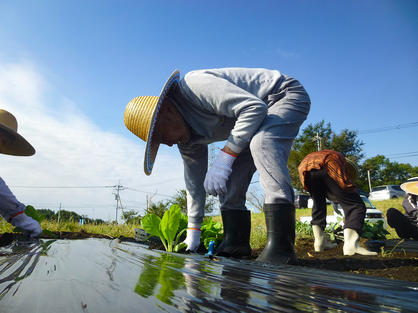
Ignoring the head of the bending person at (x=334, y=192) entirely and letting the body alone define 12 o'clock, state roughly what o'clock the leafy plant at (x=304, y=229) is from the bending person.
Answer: The leafy plant is roughly at 10 o'clock from the bending person.

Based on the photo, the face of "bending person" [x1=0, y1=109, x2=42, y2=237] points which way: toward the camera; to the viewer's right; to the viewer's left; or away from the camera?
to the viewer's right

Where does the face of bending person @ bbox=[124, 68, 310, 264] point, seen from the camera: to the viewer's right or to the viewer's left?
to the viewer's left

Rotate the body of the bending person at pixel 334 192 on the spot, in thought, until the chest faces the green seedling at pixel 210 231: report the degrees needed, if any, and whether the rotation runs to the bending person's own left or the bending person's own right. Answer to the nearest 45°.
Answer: approximately 135° to the bending person's own left

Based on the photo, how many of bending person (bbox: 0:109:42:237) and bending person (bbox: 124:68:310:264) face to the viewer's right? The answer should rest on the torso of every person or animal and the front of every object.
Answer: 1

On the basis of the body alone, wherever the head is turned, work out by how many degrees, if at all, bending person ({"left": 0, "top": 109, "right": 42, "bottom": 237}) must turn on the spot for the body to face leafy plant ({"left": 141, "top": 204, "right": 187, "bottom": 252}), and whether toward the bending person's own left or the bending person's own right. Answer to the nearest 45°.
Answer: approximately 45° to the bending person's own right

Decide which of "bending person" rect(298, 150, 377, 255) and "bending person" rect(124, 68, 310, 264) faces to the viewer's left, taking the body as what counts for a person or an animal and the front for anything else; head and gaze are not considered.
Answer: "bending person" rect(124, 68, 310, 264)

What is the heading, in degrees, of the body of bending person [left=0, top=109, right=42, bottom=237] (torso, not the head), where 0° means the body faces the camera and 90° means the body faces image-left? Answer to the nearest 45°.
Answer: approximately 270°

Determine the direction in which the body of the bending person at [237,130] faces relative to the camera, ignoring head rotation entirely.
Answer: to the viewer's left

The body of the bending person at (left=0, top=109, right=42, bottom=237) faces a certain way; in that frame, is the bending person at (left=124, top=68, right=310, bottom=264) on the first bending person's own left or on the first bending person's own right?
on the first bending person's own right
